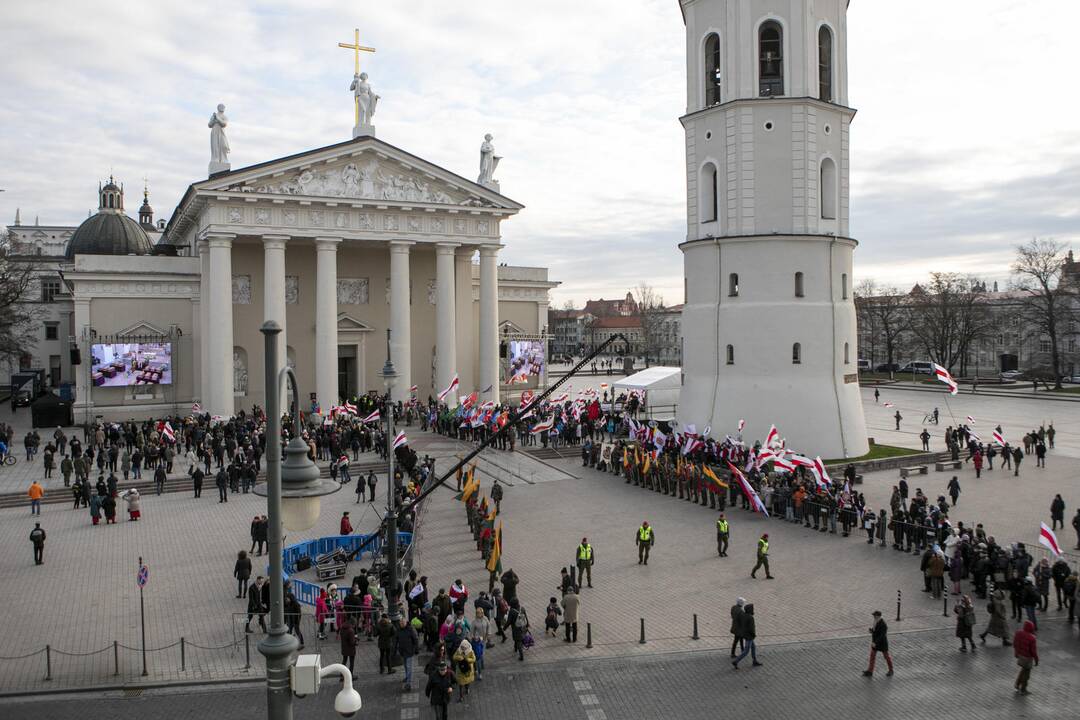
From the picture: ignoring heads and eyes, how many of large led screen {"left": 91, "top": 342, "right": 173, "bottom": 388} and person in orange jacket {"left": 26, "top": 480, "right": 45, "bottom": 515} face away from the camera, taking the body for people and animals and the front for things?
1

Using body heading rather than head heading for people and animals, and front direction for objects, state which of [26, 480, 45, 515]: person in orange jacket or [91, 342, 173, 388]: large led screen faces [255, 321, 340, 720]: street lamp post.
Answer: the large led screen

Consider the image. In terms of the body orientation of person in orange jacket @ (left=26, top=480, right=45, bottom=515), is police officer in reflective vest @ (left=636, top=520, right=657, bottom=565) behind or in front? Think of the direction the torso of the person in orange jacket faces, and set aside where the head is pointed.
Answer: behind

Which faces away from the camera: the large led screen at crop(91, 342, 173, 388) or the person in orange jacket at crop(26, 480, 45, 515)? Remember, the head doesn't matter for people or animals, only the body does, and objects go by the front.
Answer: the person in orange jacket

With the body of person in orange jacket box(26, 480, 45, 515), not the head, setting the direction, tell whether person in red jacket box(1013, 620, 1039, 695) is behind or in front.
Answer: behind

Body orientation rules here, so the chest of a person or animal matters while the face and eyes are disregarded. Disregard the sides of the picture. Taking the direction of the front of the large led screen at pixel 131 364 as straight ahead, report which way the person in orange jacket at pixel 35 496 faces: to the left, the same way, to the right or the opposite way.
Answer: the opposite way

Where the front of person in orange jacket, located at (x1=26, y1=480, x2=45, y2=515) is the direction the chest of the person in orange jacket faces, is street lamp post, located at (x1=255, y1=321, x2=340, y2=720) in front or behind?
behind

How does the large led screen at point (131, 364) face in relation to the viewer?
toward the camera

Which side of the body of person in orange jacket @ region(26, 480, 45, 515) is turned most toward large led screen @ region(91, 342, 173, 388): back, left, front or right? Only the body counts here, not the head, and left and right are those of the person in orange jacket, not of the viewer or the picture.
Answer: front

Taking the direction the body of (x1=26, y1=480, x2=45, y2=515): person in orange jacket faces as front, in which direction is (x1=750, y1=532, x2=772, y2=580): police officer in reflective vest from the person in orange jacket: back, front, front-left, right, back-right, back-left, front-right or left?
back-right

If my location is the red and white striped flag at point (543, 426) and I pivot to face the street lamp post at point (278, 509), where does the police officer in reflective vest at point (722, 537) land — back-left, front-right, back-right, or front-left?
front-left

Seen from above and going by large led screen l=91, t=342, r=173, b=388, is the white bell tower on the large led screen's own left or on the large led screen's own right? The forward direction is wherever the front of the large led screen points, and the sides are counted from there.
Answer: on the large led screen's own left

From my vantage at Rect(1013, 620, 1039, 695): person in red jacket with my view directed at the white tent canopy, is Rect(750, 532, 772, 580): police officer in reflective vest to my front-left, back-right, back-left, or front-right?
front-left

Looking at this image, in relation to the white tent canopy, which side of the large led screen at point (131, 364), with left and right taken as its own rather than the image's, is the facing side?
left

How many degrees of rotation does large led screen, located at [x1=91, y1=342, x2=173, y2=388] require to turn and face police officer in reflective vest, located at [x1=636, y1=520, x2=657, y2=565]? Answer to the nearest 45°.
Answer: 0° — it already faces them

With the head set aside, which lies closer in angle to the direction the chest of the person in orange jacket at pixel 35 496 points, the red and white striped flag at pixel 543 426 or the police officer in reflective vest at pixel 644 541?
the red and white striped flag

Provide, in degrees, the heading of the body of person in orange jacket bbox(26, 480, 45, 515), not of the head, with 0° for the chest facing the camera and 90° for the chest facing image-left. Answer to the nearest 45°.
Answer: approximately 180°
